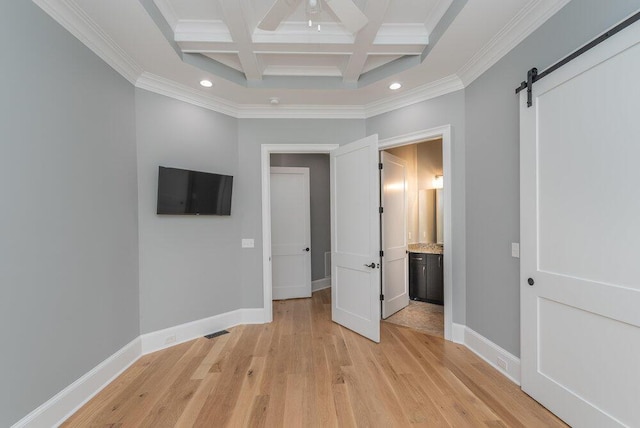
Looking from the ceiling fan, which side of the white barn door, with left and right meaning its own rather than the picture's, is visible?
front

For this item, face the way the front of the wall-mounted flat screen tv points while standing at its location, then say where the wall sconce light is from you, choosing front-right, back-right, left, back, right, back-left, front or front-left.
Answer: front-left

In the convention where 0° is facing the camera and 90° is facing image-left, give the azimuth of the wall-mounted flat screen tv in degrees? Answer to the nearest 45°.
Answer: approximately 315°

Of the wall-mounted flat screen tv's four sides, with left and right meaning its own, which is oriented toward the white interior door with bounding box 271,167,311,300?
left

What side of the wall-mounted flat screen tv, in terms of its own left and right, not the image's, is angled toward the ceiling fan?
front

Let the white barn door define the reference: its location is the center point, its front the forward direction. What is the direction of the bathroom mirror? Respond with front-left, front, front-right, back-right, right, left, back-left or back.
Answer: right

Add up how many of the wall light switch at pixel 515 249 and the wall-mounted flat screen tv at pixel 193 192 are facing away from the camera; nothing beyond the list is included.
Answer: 0

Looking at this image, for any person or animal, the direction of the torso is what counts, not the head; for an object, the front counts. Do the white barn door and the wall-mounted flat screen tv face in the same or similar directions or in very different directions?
very different directions
